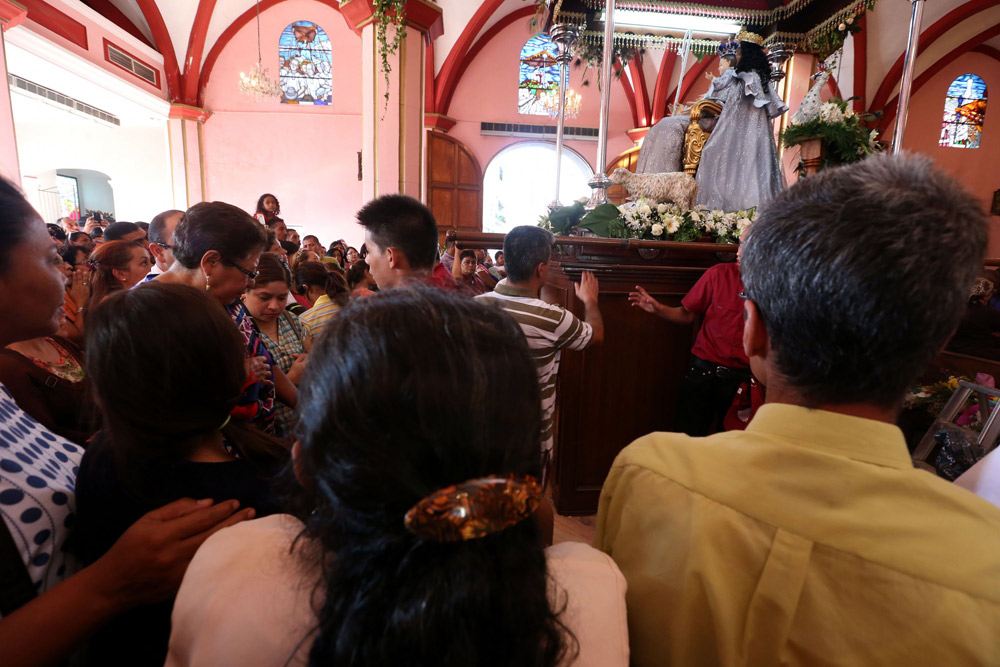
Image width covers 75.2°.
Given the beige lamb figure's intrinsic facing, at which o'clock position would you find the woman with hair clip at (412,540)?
The woman with hair clip is roughly at 9 o'clock from the beige lamb figure.

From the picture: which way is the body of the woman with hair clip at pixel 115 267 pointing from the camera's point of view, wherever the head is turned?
to the viewer's right

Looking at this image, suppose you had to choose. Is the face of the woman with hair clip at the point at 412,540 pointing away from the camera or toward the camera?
away from the camera

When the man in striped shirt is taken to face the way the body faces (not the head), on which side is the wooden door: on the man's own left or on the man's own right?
on the man's own left

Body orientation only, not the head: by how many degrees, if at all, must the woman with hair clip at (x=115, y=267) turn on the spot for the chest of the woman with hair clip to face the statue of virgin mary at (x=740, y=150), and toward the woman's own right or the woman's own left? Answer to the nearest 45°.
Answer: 0° — they already face it

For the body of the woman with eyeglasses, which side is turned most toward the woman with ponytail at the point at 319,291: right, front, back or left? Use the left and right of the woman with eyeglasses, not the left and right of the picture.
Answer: left

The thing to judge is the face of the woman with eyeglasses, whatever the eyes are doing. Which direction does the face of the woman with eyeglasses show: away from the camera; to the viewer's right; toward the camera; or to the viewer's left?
to the viewer's right

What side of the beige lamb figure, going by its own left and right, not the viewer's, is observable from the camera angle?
left

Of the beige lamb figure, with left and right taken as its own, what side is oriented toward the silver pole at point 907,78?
back
